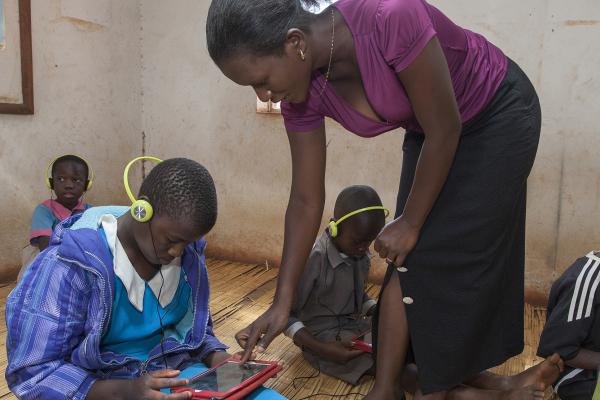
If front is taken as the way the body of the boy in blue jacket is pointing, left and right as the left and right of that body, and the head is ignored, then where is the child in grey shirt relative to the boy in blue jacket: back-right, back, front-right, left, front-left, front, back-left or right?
left

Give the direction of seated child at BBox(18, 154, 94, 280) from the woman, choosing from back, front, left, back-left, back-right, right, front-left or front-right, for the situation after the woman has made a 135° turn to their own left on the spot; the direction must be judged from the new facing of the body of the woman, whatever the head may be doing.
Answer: back-left

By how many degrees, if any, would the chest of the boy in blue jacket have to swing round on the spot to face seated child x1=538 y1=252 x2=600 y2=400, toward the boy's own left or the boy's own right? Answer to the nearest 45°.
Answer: approximately 45° to the boy's own left

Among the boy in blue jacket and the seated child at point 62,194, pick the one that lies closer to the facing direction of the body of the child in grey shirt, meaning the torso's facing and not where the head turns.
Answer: the boy in blue jacket

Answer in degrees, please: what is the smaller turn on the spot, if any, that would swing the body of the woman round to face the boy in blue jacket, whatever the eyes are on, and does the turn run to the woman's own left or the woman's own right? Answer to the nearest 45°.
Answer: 0° — they already face them

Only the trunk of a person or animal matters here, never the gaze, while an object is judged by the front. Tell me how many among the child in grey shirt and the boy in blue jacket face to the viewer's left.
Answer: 0

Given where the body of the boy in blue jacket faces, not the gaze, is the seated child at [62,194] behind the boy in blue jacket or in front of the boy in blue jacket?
behind

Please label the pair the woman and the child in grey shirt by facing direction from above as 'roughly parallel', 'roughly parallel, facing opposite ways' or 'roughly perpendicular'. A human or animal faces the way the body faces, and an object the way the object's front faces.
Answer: roughly perpendicular
